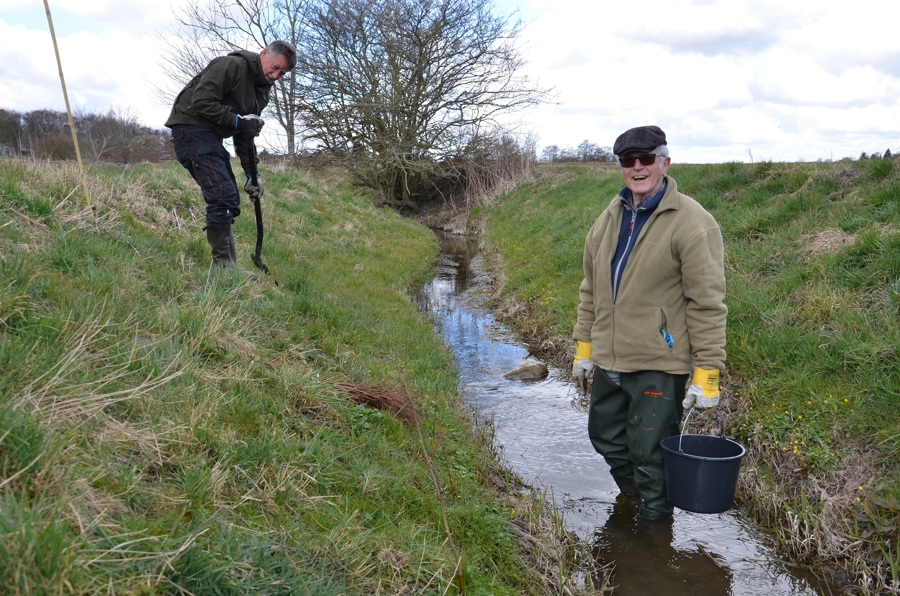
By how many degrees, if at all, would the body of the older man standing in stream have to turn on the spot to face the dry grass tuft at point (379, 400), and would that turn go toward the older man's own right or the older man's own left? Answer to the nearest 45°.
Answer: approximately 45° to the older man's own right

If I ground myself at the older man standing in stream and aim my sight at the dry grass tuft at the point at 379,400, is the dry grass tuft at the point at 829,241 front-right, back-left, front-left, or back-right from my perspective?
back-right

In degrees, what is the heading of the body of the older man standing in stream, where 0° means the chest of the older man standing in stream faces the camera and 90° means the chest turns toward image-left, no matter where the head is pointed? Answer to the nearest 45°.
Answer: approximately 45°

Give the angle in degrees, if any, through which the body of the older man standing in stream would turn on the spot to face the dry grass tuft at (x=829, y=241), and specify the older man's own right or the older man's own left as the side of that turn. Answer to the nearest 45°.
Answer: approximately 180°
